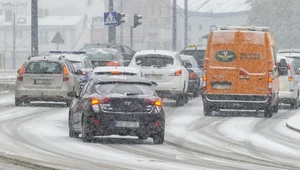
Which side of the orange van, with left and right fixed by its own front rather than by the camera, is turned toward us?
back

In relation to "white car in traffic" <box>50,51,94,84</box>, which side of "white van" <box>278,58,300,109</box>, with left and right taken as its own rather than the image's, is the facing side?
left

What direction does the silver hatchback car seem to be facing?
away from the camera

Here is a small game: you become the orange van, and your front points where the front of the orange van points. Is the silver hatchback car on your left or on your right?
on your left

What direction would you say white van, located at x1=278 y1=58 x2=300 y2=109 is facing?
away from the camera

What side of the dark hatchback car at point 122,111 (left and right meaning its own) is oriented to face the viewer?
back
